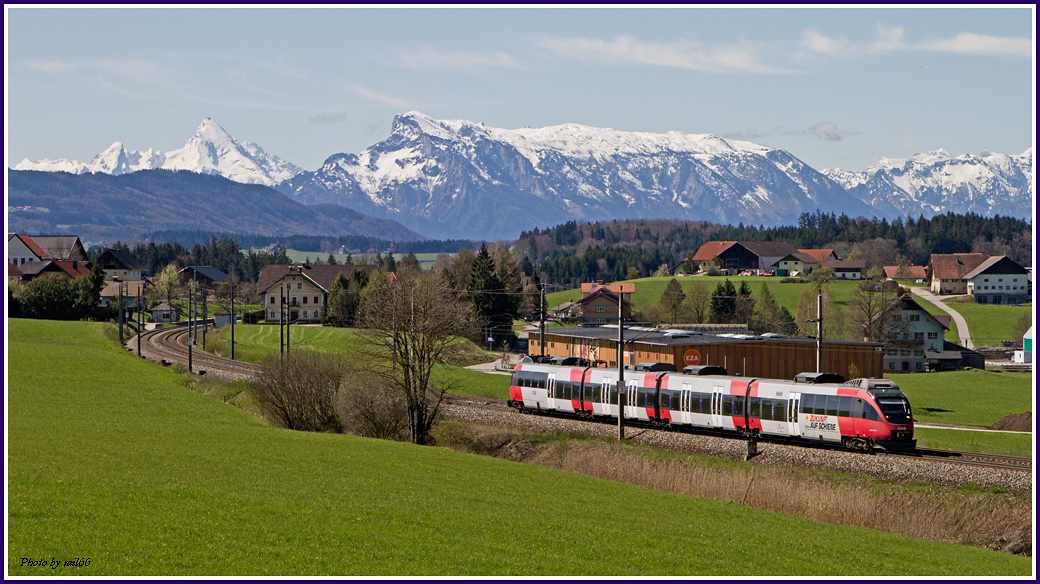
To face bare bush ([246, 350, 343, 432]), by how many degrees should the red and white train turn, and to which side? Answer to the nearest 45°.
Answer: approximately 135° to its right

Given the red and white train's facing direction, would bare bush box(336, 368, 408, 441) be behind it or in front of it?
behind

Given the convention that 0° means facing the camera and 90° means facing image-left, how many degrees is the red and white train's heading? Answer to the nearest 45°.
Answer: approximately 315°
